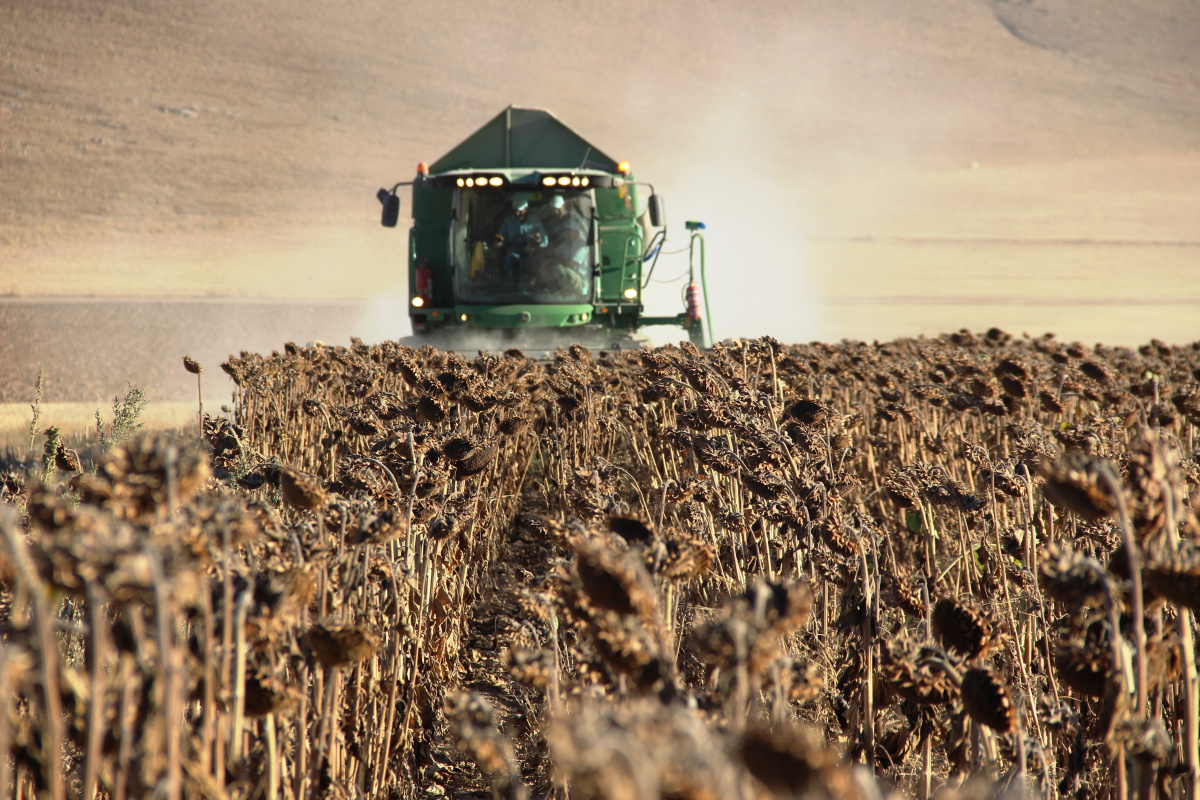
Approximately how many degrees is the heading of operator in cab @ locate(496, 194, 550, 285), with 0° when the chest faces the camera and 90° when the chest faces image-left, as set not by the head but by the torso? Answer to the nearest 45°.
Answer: approximately 0°

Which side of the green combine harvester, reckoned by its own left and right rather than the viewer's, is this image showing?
front

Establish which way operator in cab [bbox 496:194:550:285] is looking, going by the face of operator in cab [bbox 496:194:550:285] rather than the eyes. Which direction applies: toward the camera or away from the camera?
toward the camera
